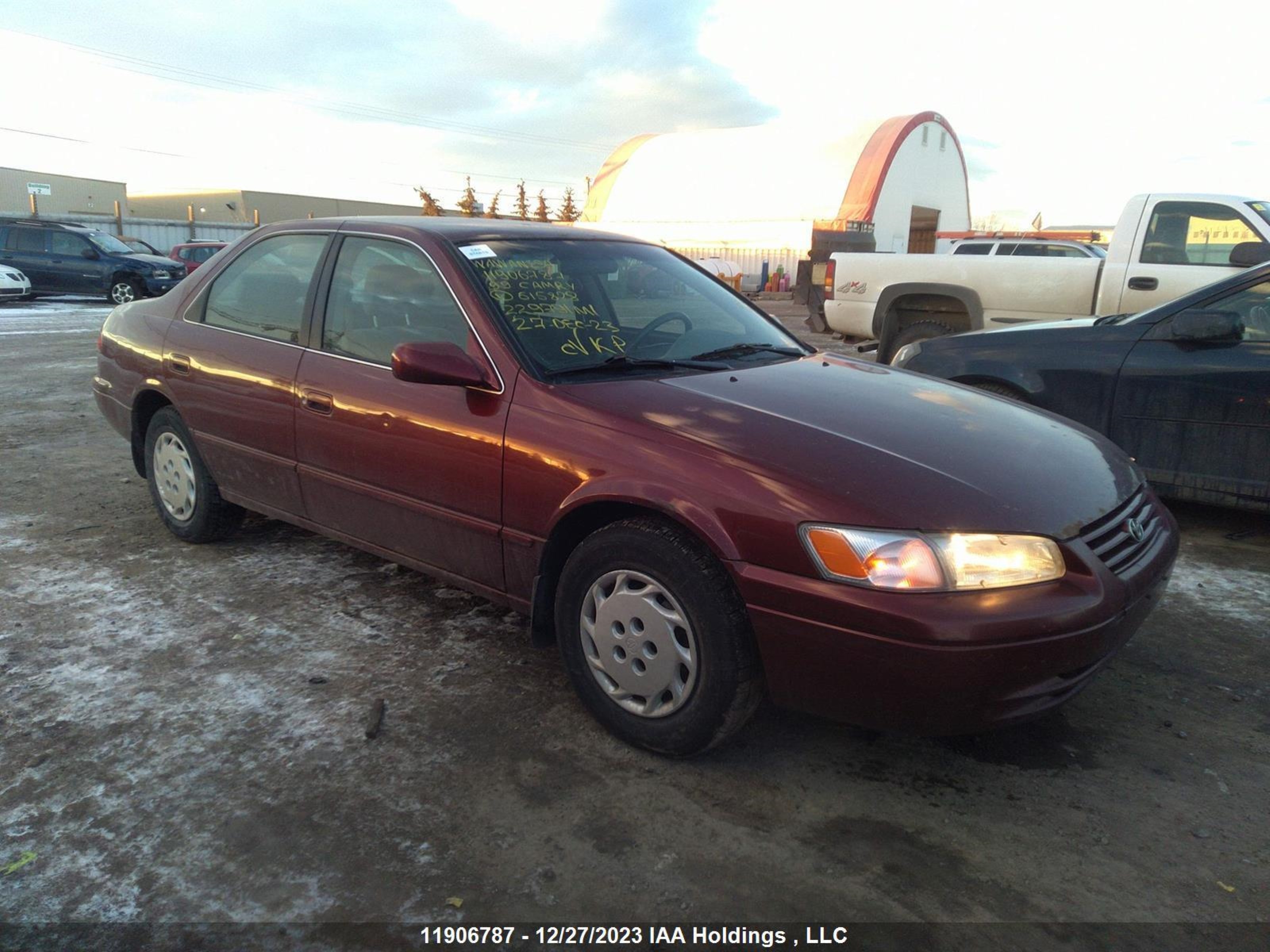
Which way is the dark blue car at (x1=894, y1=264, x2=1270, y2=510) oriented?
to the viewer's left

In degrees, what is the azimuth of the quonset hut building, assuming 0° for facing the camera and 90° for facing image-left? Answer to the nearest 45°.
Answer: approximately 315°

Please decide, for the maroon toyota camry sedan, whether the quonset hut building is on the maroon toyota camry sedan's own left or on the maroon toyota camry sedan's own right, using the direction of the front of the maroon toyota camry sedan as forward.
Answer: on the maroon toyota camry sedan's own left

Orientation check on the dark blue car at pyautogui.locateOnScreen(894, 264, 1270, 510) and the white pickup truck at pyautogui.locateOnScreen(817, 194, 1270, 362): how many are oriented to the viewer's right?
1

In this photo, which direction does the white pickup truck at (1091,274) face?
to the viewer's right

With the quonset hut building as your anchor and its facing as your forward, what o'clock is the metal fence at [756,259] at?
The metal fence is roughly at 2 o'clock from the quonset hut building.

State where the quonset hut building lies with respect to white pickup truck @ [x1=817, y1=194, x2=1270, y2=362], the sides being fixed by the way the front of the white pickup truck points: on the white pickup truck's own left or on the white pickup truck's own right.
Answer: on the white pickup truck's own left
